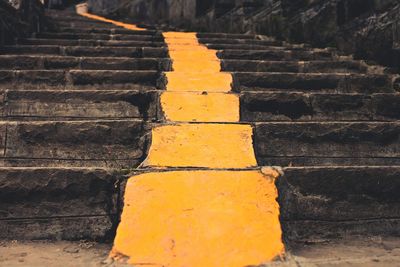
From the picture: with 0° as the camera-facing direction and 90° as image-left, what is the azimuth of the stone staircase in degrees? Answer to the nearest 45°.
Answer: approximately 0°
